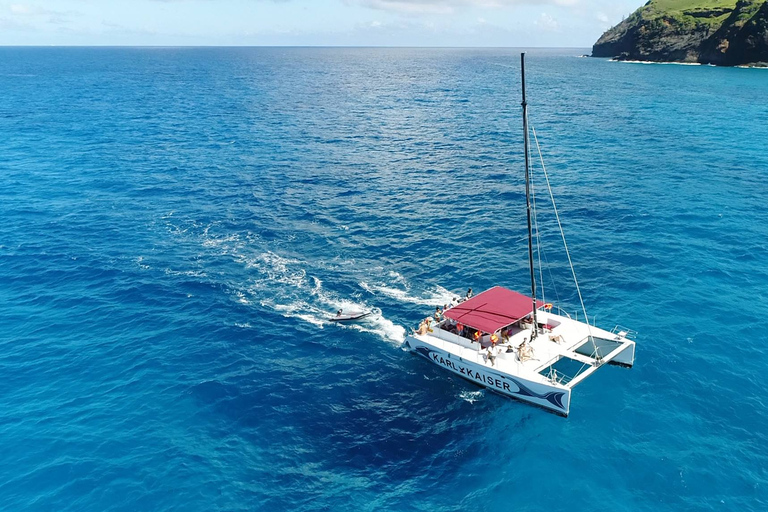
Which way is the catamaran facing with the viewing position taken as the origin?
facing the viewer and to the right of the viewer
